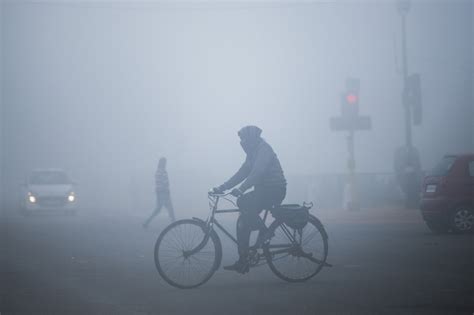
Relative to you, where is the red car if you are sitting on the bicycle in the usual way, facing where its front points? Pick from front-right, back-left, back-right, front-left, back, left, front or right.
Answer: back-right

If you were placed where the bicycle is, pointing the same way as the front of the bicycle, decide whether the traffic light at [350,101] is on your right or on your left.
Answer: on your right

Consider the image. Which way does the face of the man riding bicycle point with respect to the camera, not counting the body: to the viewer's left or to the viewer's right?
to the viewer's left

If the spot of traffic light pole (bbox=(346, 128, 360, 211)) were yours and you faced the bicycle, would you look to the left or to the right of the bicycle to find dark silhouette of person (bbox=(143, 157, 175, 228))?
right

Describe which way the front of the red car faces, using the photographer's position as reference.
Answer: facing away from the viewer and to the right of the viewer

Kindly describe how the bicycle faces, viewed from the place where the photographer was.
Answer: facing to the left of the viewer

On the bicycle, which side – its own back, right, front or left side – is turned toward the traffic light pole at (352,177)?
right

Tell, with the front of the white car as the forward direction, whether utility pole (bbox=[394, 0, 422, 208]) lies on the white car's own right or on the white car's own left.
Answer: on the white car's own left

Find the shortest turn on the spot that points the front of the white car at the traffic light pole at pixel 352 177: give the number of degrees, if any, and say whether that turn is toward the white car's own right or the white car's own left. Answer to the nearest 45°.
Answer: approximately 45° to the white car's own left

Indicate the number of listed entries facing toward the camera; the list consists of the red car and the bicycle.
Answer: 0
